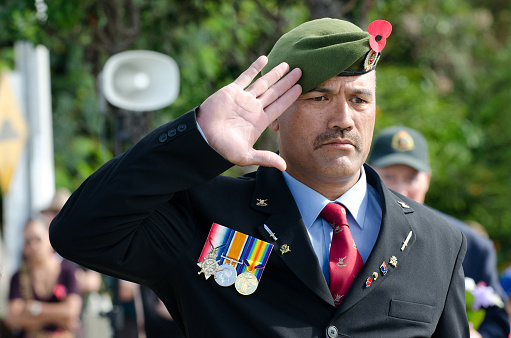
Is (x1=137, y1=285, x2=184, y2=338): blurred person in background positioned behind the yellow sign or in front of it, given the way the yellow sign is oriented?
in front

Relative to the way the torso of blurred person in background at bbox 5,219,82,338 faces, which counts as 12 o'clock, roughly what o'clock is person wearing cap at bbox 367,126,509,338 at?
The person wearing cap is roughly at 10 o'clock from the blurred person in background.

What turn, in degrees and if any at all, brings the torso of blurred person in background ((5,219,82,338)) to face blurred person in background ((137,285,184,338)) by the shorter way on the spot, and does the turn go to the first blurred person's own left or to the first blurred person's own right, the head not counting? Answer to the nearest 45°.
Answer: approximately 90° to the first blurred person's own left

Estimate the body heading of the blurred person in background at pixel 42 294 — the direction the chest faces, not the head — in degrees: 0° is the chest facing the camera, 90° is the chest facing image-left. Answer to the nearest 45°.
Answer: approximately 0°

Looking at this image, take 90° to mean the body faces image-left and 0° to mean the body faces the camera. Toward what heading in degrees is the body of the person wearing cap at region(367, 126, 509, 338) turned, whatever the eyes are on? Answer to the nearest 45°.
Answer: approximately 0°

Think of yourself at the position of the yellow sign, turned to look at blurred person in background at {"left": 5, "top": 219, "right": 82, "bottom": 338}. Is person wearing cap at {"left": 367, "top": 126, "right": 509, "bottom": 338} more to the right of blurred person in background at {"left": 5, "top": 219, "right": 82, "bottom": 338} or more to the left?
left

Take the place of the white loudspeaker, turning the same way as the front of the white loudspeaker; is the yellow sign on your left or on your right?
on your right
